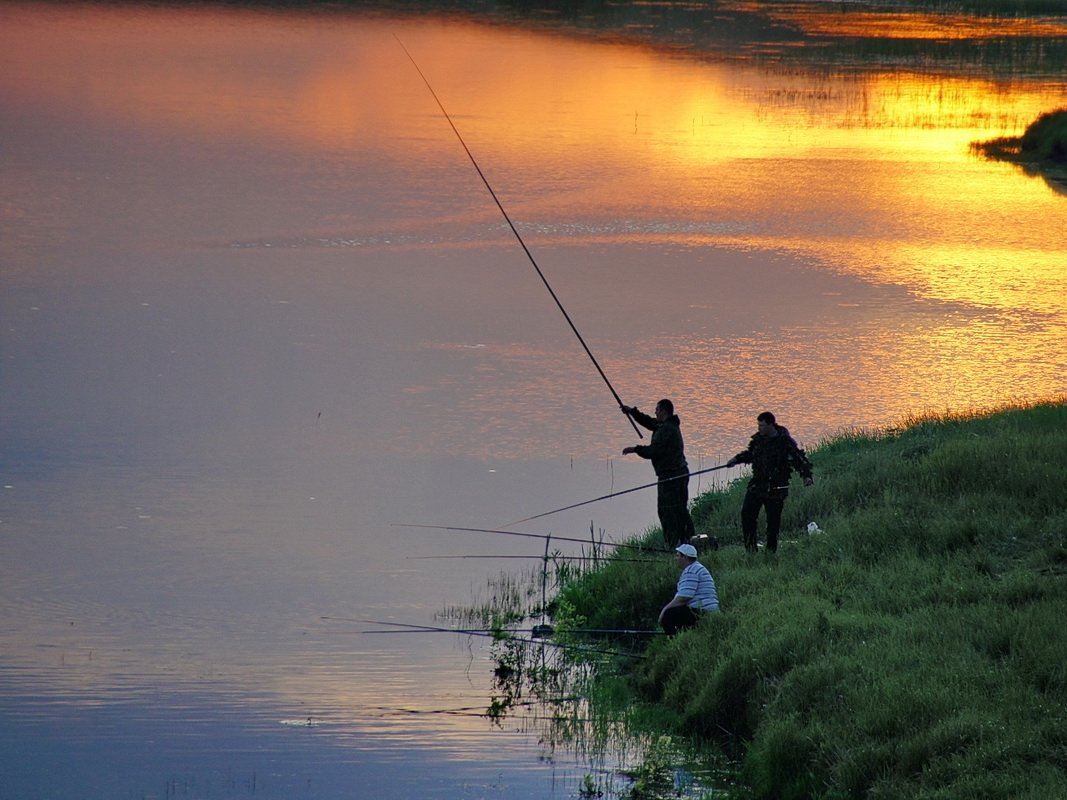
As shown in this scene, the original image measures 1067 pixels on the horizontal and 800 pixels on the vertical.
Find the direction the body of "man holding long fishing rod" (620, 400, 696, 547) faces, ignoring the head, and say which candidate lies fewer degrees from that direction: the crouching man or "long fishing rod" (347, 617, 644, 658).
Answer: the long fishing rod

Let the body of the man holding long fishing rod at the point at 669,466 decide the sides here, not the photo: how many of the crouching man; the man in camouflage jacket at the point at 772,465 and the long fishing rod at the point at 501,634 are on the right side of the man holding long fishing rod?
0

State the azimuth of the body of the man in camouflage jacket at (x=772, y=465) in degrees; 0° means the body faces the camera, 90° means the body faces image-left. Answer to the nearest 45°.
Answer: approximately 45°

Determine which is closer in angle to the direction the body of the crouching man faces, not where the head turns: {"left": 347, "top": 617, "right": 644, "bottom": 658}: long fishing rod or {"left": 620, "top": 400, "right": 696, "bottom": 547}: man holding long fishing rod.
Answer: the long fishing rod

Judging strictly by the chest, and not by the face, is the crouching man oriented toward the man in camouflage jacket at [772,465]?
no

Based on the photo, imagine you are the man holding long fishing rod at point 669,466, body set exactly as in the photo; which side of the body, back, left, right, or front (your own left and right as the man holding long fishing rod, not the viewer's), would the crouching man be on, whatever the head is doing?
left

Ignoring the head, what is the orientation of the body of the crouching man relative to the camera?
to the viewer's left

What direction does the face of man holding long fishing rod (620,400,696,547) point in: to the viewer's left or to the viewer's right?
to the viewer's left

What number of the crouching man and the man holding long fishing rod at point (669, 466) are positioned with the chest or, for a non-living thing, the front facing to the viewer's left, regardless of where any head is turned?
2

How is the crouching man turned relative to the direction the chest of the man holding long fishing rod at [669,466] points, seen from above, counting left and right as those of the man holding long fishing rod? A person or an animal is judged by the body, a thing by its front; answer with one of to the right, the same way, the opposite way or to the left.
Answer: the same way

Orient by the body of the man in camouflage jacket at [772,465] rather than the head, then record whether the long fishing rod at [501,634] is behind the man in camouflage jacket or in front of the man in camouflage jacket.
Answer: in front

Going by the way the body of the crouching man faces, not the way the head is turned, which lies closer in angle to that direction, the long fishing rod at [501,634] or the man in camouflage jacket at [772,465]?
the long fishing rod

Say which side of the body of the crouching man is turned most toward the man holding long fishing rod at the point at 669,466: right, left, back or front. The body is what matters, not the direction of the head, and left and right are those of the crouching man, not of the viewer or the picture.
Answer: right

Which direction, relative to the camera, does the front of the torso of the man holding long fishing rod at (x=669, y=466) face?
to the viewer's left
